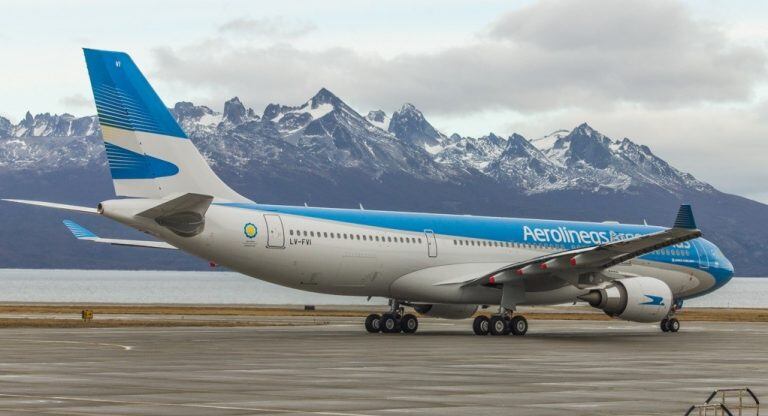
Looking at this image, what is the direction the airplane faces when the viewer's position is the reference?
facing away from the viewer and to the right of the viewer
